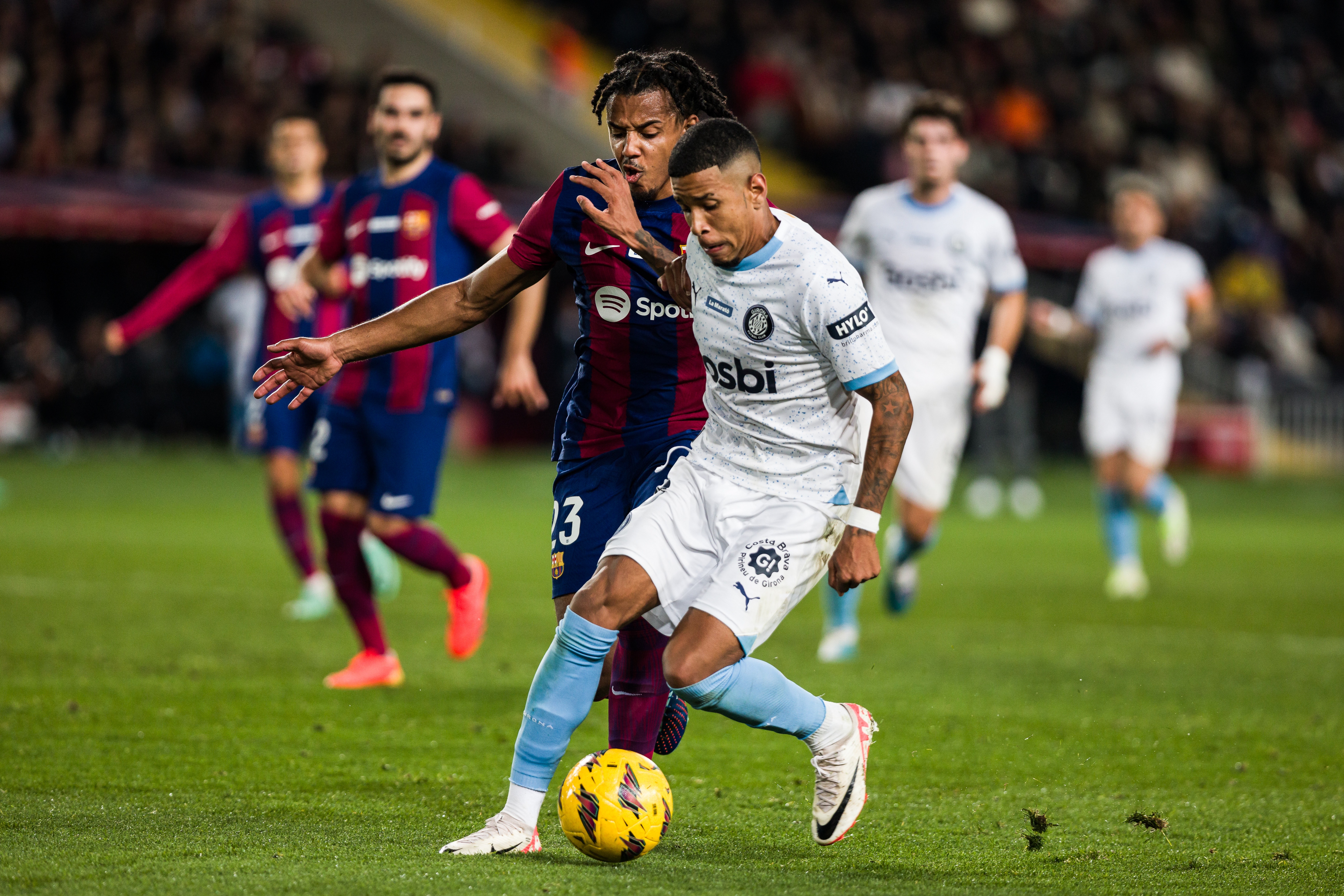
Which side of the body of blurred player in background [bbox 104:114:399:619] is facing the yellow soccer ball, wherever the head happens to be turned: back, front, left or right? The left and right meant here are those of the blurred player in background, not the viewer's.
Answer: front

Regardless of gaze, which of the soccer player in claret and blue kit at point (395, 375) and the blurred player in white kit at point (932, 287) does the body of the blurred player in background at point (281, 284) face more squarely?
the soccer player in claret and blue kit

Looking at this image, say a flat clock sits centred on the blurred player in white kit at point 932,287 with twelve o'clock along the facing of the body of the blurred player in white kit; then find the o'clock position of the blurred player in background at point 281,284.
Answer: The blurred player in background is roughly at 3 o'clock from the blurred player in white kit.

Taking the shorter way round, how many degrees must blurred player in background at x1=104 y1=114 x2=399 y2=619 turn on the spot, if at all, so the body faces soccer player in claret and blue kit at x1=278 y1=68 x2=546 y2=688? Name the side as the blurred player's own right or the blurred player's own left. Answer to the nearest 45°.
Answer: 0° — they already face them
